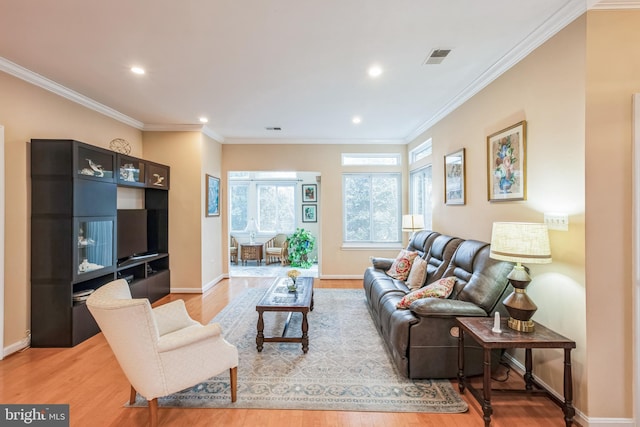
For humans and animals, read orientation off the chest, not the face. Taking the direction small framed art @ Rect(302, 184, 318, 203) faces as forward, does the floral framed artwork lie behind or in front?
in front

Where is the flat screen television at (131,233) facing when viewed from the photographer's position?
facing the viewer and to the right of the viewer

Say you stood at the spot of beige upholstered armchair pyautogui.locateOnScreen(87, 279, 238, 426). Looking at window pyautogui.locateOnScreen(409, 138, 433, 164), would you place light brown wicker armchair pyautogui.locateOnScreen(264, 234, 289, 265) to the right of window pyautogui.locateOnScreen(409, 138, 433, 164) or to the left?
left

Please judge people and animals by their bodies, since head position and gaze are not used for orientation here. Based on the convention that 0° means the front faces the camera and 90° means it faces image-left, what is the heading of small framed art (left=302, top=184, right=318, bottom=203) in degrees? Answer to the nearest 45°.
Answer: approximately 0°

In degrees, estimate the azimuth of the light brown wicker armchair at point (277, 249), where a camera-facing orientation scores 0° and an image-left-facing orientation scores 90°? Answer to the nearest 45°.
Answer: approximately 45°

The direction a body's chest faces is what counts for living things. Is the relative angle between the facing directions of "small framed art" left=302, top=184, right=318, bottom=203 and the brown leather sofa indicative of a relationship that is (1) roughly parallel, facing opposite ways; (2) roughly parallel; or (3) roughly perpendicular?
roughly perpendicular

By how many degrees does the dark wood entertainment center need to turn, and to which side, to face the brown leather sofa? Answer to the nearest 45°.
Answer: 0° — it already faces it

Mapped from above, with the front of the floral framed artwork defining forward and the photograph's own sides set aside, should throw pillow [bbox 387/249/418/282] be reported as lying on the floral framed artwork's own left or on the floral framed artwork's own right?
on the floral framed artwork's own right

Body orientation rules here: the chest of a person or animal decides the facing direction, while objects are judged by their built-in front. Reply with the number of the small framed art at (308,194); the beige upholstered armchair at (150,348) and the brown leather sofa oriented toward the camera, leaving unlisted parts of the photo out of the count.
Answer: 1

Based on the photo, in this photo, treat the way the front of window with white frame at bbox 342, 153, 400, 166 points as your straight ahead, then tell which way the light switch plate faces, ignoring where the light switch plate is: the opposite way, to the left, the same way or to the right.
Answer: to the right

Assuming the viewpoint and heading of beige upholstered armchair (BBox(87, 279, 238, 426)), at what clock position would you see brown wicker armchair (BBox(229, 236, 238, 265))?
brown wicker armchair (BBox(229, 236, 238, 265)) is roughly at 11 o'clock from beige upholstered armchair (BBox(87, 279, 238, 426)).

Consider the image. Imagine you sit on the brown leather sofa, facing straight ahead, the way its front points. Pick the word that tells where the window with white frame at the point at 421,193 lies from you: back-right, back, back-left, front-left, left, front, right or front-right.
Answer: right

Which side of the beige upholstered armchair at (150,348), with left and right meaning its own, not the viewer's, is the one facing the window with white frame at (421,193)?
front
